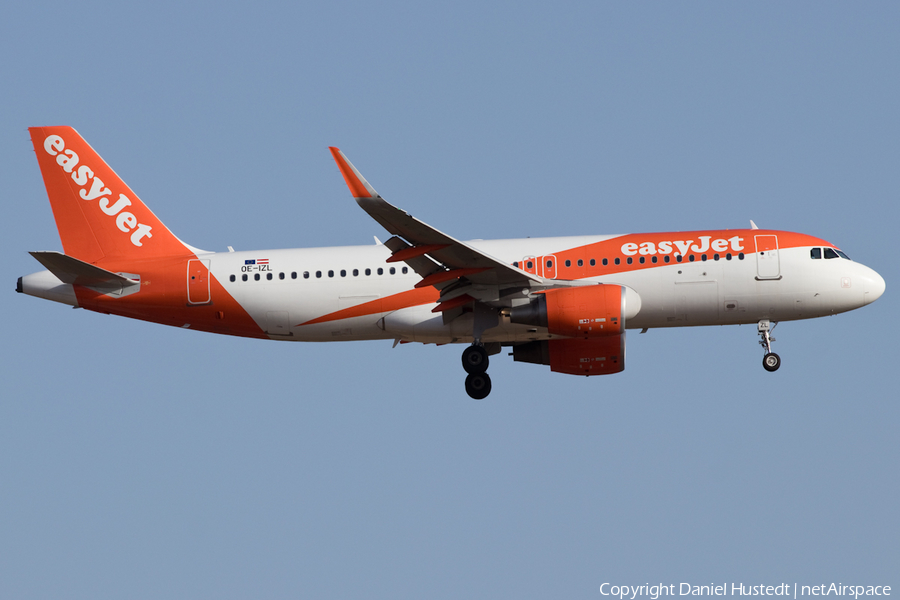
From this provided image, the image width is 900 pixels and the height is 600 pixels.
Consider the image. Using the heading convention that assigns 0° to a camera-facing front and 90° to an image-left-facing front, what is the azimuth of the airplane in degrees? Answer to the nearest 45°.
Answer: approximately 270°
